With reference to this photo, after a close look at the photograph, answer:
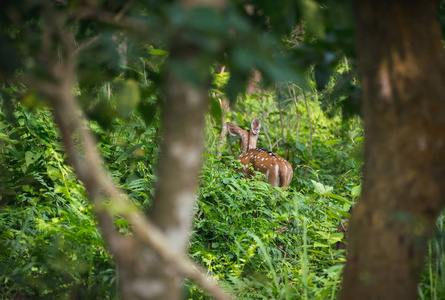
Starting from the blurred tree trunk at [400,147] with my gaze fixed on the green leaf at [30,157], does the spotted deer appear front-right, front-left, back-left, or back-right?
front-right

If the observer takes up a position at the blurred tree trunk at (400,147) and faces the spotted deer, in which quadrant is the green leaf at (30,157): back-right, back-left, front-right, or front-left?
front-left

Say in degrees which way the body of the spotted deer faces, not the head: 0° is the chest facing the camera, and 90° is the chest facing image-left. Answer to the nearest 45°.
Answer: approximately 135°

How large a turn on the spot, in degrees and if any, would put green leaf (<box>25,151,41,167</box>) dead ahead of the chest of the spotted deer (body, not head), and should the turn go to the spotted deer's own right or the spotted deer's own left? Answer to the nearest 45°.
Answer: approximately 90° to the spotted deer's own left

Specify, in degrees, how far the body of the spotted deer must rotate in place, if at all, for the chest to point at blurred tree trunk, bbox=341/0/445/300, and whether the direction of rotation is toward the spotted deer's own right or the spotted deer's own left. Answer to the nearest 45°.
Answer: approximately 135° to the spotted deer's own left
